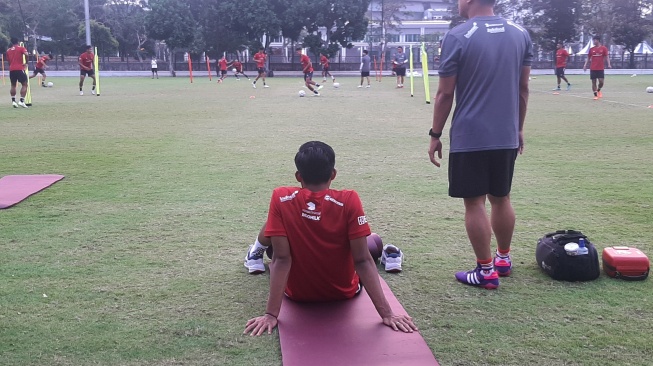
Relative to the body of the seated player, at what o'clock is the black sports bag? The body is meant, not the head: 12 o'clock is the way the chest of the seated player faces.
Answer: The black sports bag is roughly at 2 o'clock from the seated player.

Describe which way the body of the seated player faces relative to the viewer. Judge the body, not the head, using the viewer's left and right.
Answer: facing away from the viewer

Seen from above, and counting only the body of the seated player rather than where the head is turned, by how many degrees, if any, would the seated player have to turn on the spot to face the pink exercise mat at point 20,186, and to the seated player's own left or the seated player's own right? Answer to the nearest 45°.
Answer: approximately 45° to the seated player's own left

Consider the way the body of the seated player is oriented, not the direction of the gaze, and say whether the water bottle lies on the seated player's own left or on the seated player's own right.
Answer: on the seated player's own right

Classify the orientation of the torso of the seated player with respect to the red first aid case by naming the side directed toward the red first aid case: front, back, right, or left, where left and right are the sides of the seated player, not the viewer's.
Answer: right

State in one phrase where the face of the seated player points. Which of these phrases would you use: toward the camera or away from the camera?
away from the camera
